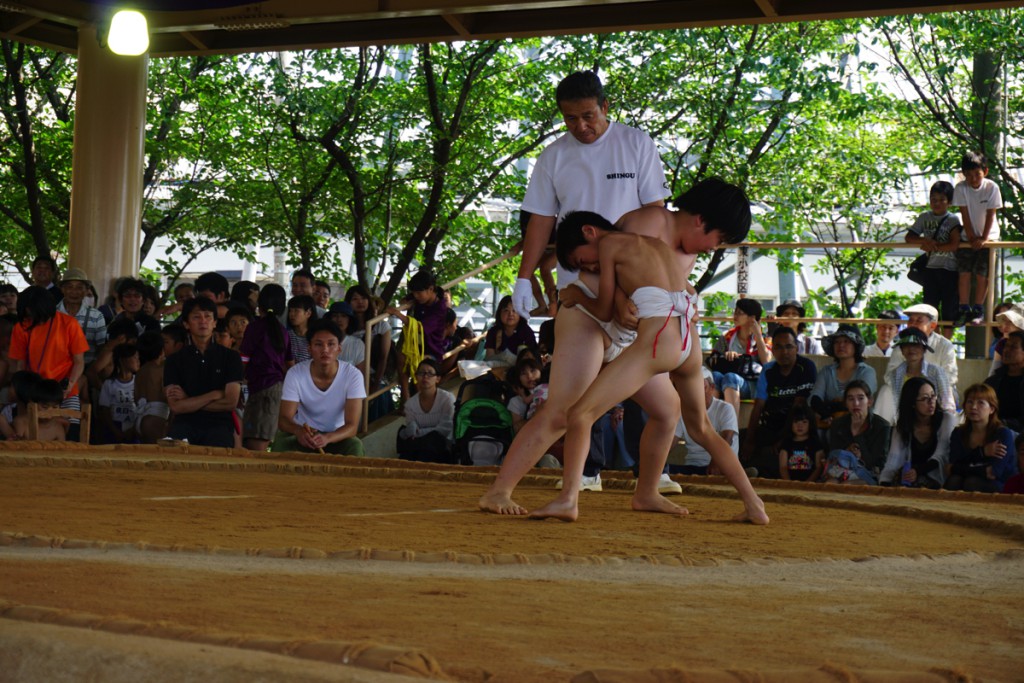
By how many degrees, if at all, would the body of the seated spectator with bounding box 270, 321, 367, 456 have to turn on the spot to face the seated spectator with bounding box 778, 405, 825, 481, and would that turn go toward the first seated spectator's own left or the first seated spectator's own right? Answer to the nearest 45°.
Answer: approximately 90° to the first seated spectator's own left

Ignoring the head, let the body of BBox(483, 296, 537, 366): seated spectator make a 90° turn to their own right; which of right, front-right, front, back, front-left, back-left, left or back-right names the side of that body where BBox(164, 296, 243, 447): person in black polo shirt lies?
front-left

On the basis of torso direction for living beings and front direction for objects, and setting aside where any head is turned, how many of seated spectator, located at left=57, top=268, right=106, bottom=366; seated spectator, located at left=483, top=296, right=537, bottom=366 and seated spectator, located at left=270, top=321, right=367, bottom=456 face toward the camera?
3

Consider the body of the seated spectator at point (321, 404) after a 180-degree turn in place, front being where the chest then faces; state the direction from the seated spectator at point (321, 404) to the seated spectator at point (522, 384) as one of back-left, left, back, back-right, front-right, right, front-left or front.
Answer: front-right

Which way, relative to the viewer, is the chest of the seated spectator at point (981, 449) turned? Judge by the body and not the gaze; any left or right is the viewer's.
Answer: facing the viewer and to the left of the viewer

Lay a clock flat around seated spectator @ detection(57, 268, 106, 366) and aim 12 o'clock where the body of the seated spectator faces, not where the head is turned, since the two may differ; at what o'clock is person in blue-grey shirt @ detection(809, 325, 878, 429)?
The person in blue-grey shirt is roughly at 10 o'clock from the seated spectator.

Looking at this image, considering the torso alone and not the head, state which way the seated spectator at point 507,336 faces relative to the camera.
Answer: toward the camera

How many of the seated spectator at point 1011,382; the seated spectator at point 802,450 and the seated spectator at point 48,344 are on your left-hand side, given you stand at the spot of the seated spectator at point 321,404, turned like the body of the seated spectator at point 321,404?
2

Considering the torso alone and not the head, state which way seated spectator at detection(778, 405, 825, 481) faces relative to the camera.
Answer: toward the camera

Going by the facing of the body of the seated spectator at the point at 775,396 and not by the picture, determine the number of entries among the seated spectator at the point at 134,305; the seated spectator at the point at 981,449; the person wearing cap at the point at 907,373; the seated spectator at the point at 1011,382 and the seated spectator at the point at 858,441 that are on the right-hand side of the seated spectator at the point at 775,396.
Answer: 1

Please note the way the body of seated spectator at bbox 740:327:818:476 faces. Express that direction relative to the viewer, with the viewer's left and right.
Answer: facing the viewer
